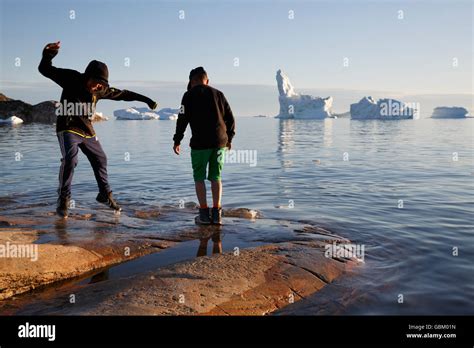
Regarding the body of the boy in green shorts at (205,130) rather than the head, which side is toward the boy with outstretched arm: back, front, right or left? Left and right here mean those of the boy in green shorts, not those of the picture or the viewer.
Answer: left

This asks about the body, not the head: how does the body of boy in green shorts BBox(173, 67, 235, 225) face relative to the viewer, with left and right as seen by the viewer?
facing away from the viewer
